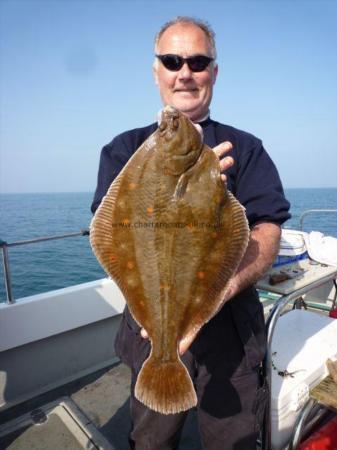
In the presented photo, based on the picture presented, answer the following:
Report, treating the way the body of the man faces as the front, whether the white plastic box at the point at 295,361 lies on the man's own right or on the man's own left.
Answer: on the man's own left

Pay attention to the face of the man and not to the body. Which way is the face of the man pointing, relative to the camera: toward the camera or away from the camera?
toward the camera

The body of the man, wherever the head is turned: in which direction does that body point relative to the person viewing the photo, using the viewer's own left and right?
facing the viewer
